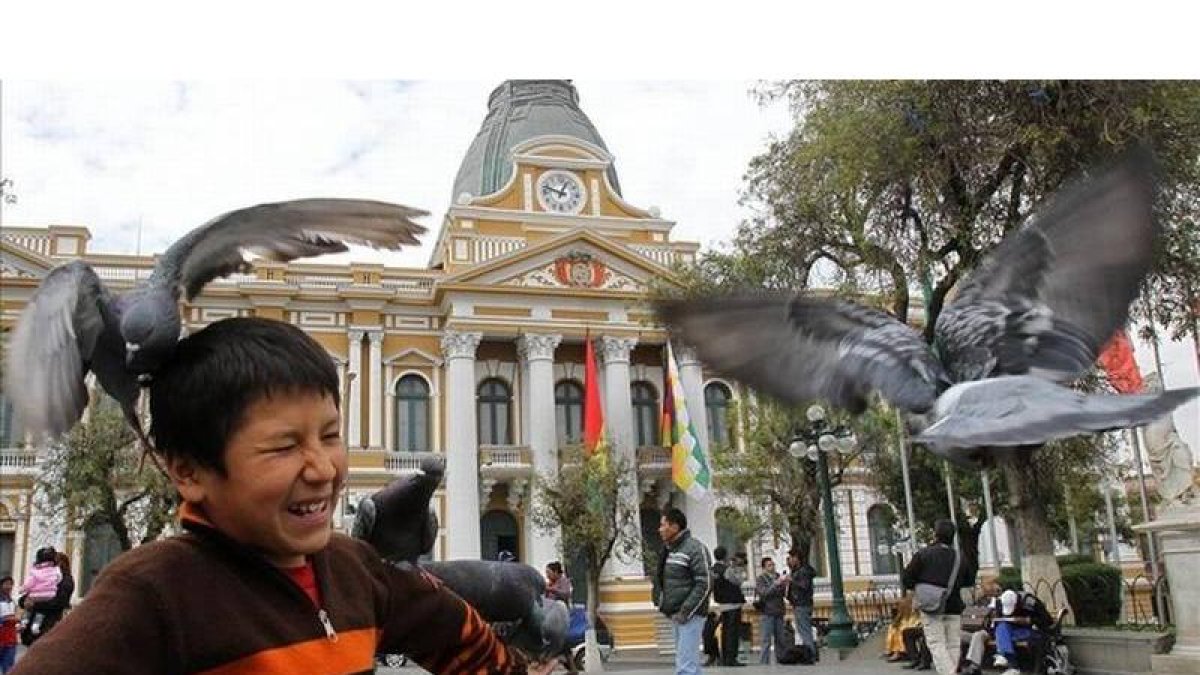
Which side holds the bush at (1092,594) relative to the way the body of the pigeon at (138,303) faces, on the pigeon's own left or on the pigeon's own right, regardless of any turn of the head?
on the pigeon's own left

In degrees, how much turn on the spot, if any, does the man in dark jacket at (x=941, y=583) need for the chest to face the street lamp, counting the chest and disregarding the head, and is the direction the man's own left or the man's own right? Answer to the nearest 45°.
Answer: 0° — they already face it

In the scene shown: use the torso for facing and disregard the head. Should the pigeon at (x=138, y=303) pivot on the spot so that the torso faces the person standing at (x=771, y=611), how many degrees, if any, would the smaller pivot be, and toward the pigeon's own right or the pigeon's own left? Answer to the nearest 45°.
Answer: approximately 135° to the pigeon's own left

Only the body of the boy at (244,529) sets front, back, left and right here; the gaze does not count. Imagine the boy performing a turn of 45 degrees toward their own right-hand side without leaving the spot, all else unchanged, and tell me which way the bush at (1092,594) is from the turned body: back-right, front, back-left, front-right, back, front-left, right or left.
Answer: back-left

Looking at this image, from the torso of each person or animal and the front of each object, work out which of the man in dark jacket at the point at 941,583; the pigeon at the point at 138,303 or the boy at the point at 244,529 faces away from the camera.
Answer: the man in dark jacket

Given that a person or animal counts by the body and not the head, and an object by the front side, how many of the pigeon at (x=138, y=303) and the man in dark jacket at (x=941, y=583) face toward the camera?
1

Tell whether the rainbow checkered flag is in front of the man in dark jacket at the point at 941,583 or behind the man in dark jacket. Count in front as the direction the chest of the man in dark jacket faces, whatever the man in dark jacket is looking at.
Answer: in front

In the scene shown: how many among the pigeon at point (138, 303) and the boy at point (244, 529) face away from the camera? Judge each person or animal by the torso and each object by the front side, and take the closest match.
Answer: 0

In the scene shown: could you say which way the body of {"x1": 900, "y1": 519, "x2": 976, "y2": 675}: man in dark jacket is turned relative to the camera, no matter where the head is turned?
away from the camera

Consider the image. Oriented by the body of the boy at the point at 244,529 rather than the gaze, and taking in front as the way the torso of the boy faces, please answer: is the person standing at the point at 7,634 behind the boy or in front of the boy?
behind

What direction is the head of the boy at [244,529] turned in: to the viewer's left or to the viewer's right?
to the viewer's right
